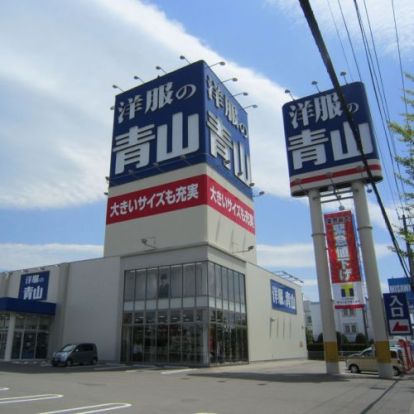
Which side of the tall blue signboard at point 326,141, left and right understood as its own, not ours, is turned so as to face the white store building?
right

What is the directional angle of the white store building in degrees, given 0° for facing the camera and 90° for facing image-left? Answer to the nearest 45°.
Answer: approximately 45°

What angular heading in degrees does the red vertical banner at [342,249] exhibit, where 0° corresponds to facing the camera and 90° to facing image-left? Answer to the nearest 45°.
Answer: approximately 0°

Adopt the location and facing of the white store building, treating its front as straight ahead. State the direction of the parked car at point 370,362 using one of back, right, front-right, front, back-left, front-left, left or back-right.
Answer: left

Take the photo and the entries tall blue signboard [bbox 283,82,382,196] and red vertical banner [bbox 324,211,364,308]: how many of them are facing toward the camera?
2

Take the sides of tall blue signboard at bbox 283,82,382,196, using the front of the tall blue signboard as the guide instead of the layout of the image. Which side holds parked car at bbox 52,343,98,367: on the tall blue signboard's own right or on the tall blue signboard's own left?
on the tall blue signboard's own right
